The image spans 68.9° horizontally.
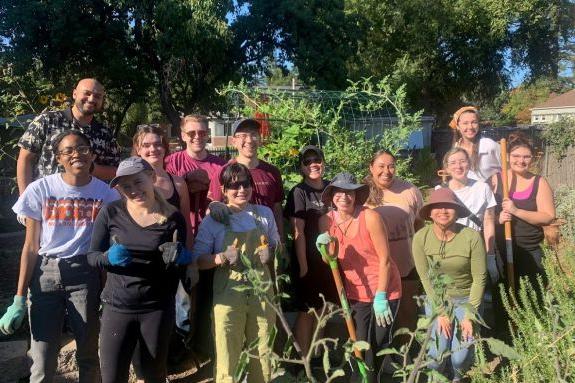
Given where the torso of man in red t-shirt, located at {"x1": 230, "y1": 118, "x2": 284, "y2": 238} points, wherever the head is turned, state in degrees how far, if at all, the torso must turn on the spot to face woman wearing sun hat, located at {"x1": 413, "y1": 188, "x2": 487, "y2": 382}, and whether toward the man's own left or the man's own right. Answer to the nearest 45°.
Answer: approximately 90° to the man's own left

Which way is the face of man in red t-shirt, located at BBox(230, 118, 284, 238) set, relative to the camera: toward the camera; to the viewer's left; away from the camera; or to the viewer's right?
toward the camera

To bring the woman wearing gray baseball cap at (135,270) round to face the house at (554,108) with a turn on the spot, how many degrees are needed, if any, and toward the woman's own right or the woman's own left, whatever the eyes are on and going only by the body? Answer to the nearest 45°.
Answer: approximately 135° to the woman's own left

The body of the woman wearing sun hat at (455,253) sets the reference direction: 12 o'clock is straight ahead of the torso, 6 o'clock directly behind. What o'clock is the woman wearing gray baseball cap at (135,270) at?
The woman wearing gray baseball cap is roughly at 2 o'clock from the woman wearing sun hat.

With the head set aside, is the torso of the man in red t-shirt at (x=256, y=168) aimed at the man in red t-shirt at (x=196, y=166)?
no

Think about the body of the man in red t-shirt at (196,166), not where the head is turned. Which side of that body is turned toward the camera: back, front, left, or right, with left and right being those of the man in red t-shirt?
front

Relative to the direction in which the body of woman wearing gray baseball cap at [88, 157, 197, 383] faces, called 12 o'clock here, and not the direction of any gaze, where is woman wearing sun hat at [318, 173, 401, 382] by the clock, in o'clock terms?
The woman wearing sun hat is roughly at 9 o'clock from the woman wearing gray baseball cap.

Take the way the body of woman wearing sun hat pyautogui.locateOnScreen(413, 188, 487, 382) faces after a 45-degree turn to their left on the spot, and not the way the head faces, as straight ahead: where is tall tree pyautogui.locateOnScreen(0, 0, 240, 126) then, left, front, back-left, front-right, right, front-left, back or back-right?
back

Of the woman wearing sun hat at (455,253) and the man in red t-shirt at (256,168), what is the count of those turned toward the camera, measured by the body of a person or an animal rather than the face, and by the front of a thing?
2

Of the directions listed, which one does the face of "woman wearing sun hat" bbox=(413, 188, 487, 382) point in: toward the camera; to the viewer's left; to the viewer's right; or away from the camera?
toward the camera

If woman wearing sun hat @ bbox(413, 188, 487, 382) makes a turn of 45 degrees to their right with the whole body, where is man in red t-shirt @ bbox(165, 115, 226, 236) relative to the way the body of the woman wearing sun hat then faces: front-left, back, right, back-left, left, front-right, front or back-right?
front-right

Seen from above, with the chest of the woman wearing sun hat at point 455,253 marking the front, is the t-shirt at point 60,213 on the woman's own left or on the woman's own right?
on the woman's own right

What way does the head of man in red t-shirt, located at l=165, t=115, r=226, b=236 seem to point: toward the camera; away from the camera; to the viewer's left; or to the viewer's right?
toward the camera

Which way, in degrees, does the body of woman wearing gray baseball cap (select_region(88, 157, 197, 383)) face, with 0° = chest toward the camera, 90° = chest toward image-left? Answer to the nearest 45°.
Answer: approximately 0°

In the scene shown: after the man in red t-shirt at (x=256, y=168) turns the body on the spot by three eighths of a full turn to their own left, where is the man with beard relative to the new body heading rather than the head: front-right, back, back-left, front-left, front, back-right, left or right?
back-left
